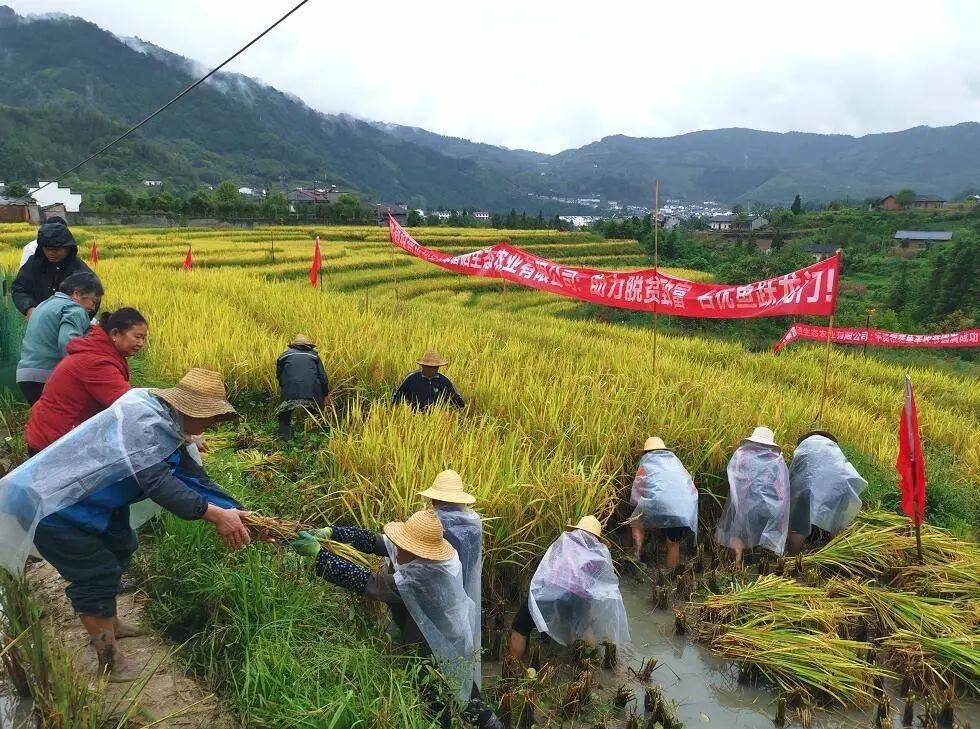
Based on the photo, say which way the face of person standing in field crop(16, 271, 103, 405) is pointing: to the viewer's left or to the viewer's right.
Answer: to the viewer's right

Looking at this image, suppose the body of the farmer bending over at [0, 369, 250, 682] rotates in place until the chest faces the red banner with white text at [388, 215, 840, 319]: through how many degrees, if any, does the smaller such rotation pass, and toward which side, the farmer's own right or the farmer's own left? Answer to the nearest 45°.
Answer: approximately 45° to the farmer's own left

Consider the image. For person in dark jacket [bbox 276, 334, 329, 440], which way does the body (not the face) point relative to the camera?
away from the camera

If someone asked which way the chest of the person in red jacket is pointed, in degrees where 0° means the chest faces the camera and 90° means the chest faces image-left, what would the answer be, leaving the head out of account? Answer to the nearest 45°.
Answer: approximately 270°

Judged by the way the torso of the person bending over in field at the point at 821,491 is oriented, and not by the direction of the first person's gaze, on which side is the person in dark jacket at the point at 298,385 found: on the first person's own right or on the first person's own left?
on the first person's own left

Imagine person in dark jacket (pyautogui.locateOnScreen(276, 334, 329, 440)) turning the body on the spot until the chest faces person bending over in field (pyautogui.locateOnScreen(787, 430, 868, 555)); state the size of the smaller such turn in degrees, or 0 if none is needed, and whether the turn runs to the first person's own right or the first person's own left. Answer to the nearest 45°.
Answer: approximately 135° to the first person's own right

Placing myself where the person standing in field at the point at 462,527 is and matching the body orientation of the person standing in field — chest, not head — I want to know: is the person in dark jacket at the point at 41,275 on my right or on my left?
on my left

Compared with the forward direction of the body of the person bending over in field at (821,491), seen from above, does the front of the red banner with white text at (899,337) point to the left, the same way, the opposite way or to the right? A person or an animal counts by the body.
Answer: the opposite way

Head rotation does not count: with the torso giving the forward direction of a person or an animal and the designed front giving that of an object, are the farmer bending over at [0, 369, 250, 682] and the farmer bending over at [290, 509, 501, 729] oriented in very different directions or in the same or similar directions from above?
very different directions

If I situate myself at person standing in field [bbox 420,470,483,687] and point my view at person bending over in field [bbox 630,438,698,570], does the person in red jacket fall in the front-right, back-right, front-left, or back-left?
back-left

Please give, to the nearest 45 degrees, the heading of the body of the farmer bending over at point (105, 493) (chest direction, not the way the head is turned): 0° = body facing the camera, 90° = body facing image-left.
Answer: approximately 270°

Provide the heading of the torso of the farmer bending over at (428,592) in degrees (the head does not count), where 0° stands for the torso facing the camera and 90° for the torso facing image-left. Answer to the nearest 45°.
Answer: approximately 90°

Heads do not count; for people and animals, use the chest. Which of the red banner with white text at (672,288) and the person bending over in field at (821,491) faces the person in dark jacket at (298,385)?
the red banner with white text

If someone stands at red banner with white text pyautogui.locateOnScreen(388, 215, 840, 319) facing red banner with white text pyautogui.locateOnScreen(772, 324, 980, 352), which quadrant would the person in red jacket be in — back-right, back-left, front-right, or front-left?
back-right

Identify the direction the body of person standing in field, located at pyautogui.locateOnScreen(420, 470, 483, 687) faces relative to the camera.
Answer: away from the camera

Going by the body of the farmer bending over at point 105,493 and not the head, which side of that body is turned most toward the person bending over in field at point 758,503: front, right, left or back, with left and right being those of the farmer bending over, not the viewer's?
front

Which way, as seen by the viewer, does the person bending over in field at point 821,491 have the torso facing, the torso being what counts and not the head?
away from the camera

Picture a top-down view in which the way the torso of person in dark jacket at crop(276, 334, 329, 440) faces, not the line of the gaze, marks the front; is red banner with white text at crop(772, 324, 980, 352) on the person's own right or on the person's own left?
on the person's own right
